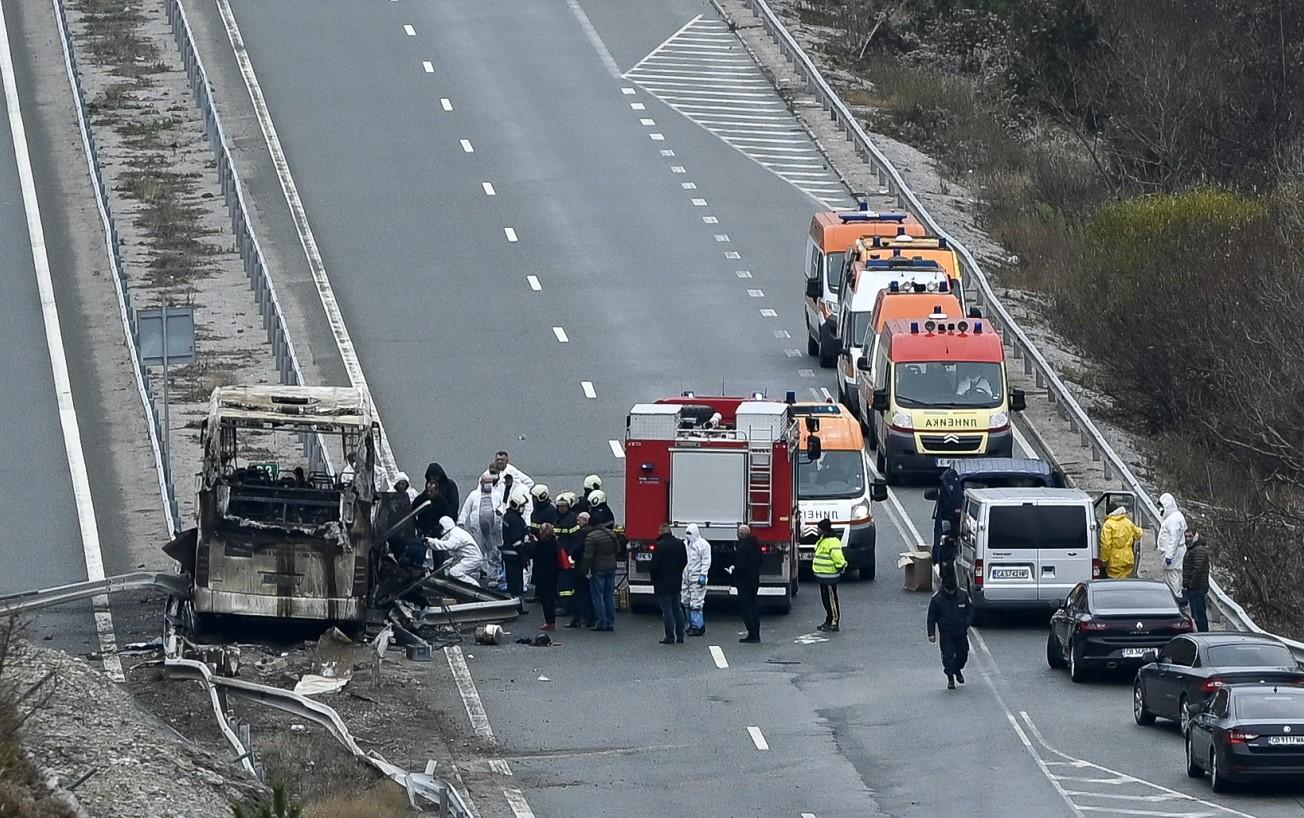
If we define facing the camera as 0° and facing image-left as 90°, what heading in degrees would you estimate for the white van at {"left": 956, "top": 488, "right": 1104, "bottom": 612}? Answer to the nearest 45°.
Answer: approximately 180°

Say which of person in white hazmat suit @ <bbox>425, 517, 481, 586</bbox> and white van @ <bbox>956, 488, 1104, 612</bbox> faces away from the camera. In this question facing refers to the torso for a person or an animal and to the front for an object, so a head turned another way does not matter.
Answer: the white van

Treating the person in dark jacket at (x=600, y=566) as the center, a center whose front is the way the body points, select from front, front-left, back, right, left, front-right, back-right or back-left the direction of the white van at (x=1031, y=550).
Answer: back-right

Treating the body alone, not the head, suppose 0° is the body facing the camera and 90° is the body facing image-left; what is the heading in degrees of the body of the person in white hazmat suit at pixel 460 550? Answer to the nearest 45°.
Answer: approximately 90°

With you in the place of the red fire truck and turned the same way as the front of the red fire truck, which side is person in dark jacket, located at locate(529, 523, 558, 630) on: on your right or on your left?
on your left

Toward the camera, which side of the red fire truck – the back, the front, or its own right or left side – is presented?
back

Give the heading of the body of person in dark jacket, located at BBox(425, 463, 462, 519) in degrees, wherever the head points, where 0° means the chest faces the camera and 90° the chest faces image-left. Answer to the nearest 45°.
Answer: approximately 90°

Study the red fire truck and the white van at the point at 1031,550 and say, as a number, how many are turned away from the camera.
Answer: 2
